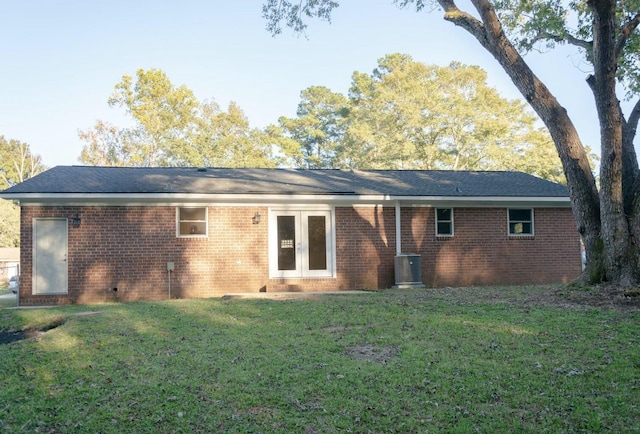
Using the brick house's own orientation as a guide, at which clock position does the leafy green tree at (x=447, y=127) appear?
The leafy green tree is roughly at 1 o'clock from the brick house.

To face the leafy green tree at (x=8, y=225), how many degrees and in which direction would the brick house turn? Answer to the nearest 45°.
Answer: approximately 45° to its left

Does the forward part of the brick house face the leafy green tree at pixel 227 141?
yes

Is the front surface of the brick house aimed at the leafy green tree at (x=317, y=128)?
yes

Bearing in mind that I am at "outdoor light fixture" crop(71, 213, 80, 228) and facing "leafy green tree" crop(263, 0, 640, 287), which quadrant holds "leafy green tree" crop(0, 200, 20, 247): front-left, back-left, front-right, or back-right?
back-left

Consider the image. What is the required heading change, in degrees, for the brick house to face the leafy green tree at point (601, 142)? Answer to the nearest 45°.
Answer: approximately 135° to its right

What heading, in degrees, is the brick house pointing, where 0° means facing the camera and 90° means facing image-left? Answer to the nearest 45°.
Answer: approximately 180°

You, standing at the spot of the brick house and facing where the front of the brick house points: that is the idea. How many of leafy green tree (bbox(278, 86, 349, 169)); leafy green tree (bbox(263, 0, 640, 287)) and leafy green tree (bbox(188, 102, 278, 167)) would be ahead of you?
2

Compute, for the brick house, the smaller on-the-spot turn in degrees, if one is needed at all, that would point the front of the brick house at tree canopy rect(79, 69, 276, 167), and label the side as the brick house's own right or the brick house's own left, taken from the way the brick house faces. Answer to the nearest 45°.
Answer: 0° — it already faces it

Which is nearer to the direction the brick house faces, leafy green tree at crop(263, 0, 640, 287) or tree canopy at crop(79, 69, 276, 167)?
the tree canopy
